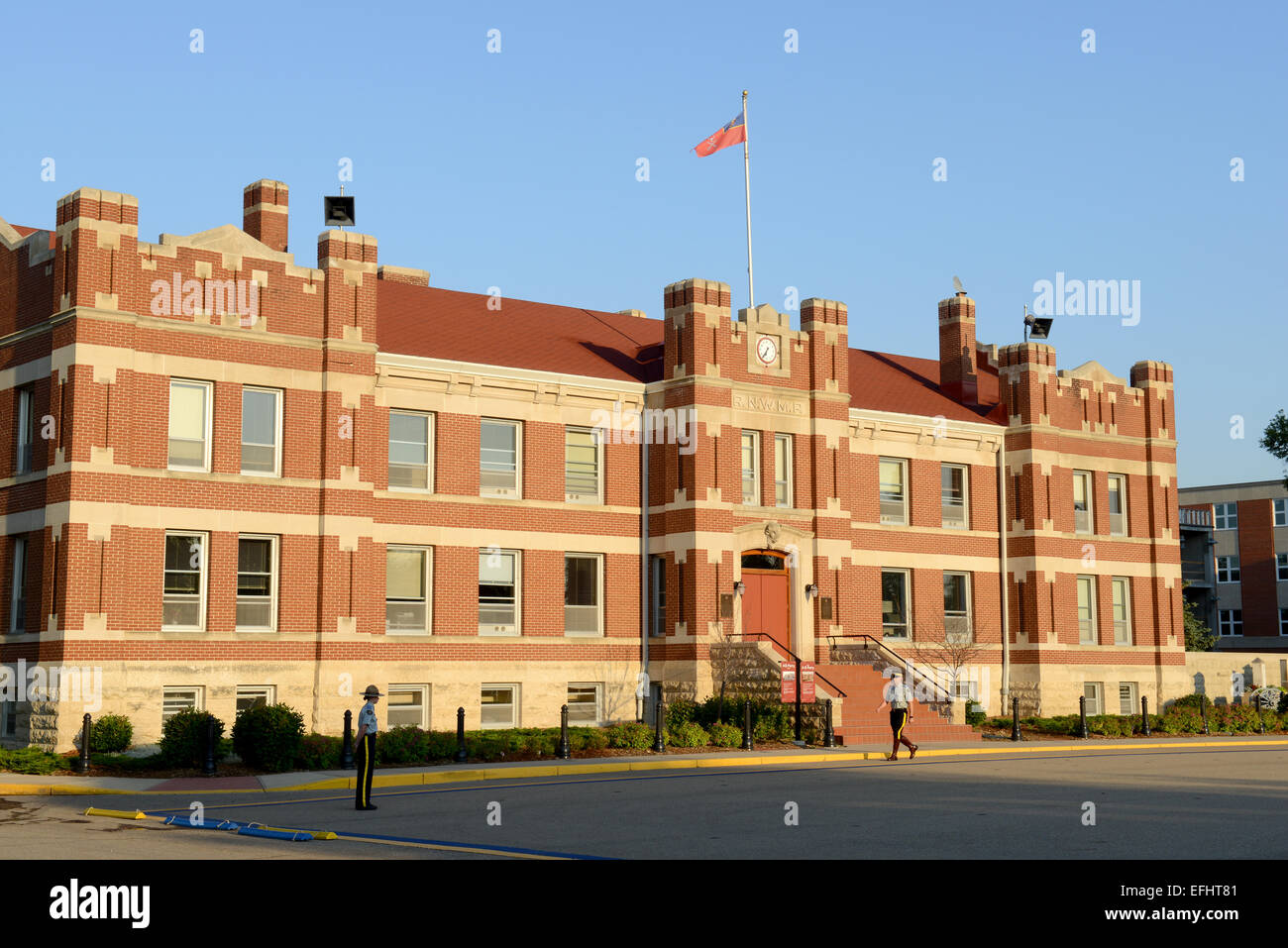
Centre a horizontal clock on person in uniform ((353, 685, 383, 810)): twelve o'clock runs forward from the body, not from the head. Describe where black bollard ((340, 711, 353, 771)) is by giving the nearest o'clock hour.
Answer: The black bollard is roughly at 9 o'clock from the person in uniform.

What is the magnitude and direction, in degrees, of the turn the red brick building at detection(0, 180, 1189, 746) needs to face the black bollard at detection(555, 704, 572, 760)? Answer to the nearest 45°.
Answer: approximately 45° to its right

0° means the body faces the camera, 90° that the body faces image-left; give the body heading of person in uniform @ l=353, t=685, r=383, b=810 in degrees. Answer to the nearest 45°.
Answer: approximately 270°

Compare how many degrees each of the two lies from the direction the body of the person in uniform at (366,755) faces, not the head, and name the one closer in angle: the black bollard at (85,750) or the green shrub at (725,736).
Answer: the green shrub

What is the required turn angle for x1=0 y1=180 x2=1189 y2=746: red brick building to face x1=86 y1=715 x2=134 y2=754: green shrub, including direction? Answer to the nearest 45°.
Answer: approximately 90° to its right

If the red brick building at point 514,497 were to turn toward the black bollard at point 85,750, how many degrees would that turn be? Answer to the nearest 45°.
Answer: approximately 90° to its right

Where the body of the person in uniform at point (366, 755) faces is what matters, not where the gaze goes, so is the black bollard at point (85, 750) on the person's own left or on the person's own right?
on the person's own left
